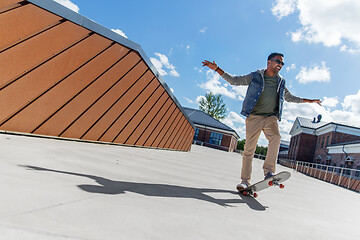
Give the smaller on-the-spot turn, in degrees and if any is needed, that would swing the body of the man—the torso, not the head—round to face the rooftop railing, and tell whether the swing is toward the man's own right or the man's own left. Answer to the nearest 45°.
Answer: approximately 135° to the man's own left

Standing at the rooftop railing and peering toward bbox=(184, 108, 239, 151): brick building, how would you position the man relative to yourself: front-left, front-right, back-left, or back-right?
back-left

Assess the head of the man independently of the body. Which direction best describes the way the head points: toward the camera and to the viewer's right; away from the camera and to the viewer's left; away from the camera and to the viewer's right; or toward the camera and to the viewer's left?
toward the camera and to the viewer's right

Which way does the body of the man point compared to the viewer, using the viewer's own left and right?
facing the viewer and to the right of the viewer

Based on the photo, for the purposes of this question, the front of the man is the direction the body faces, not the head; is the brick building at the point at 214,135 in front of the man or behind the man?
behind
